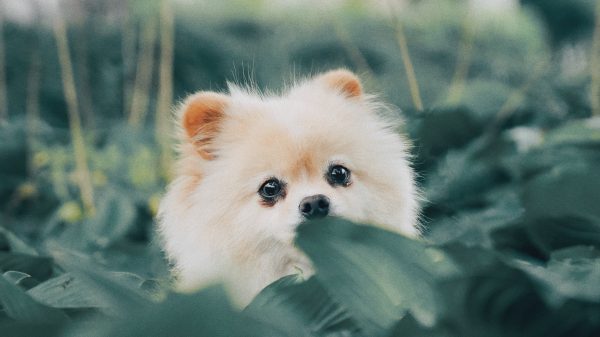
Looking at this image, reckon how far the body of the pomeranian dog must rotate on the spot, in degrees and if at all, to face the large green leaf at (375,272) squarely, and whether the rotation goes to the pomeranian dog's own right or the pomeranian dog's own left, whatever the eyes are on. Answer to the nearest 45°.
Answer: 0° — it already faces it

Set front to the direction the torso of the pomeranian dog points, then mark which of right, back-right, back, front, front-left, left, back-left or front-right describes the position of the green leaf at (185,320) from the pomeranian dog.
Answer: front

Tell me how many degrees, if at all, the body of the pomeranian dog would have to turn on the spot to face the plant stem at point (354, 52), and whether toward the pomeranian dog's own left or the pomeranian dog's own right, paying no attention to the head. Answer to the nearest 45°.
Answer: approximately 180°

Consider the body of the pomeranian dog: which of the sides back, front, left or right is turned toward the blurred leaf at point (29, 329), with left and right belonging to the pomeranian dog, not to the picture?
front

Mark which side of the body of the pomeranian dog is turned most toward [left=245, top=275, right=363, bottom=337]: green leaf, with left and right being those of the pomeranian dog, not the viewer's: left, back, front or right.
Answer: front

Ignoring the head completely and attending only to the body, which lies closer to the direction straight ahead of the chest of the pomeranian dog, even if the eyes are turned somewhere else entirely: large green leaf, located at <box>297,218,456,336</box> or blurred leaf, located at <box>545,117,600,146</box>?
the large green leaf

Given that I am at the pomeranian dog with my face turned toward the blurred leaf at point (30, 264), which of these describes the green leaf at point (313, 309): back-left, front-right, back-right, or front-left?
front-left

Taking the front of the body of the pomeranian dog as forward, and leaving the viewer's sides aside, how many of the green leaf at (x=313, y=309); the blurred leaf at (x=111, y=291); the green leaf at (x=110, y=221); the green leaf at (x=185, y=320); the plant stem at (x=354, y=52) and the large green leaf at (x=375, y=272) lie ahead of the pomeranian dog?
4

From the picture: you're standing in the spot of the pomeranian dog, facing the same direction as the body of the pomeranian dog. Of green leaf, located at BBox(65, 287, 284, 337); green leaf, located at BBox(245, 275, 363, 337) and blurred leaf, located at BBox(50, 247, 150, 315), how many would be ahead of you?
3

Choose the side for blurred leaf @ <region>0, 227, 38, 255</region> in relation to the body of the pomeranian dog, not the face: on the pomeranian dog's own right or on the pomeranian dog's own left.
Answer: on the pomeranian dog's own right

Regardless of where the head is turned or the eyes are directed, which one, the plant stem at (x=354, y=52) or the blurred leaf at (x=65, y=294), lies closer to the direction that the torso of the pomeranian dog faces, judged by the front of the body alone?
the blurred leaf

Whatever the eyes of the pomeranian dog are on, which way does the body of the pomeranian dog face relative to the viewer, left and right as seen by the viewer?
facing the viewer

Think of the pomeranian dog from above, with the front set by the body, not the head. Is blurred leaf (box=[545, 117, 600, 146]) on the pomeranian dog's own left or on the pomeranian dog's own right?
on the pomeranian dog's own left

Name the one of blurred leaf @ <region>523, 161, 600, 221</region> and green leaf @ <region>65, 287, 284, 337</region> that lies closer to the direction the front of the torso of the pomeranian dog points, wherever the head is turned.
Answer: the green leaf
